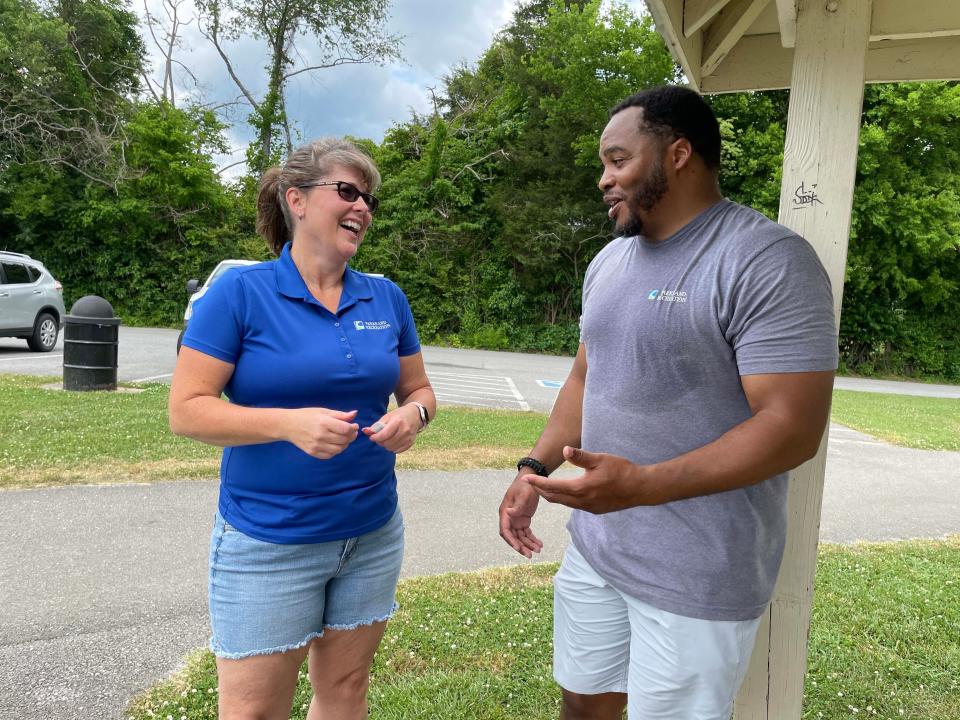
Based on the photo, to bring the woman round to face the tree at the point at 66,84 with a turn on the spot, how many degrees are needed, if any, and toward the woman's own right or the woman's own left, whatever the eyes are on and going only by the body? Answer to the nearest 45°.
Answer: approximately 135° to the woman's own left

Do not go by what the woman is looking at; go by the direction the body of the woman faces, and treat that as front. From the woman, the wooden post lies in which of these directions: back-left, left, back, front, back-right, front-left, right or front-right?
front-left

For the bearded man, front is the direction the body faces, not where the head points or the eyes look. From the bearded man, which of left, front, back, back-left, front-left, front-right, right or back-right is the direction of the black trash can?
right

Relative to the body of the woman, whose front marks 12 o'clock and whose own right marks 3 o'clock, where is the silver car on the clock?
The silver car is roughly at 7 o'clock from the woman.

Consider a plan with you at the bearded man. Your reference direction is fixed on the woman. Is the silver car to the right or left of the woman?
right

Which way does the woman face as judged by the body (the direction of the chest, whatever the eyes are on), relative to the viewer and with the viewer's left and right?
facing the viewer and to the right of the viewer

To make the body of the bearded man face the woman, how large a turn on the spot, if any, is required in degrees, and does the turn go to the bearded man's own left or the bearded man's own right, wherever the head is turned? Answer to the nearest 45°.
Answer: approximately 45° to the bearded man's own right

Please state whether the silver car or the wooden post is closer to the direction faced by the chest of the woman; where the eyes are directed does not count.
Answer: the wooden post

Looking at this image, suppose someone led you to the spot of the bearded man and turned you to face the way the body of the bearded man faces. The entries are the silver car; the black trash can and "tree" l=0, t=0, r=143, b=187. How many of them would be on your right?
3

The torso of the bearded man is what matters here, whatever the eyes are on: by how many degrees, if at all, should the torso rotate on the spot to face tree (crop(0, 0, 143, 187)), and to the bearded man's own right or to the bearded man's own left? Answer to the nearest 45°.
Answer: approximately 90° to the bearded man's own right

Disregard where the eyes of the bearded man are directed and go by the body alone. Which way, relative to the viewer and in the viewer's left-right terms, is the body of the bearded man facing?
facing the viewer and to the left of the viewer

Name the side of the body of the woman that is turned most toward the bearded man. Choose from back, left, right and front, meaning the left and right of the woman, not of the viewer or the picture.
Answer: front

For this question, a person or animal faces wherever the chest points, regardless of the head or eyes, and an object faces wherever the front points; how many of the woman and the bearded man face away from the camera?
0
